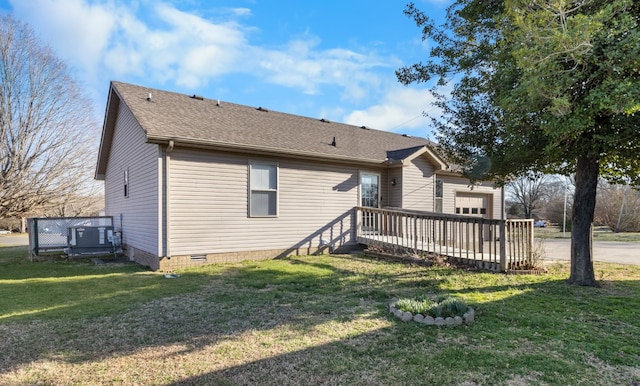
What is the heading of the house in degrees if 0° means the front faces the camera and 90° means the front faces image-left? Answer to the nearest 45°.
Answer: approximately 315°

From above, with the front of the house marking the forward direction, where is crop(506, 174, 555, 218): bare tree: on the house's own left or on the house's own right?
on the house's own left

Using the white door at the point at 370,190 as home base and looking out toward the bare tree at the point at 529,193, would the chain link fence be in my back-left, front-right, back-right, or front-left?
back-left

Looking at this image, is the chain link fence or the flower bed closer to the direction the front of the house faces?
the flower bed

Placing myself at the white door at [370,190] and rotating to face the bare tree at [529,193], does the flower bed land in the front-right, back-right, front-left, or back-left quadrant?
back-right

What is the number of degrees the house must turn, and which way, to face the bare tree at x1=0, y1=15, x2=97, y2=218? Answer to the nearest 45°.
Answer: approximately 180°
